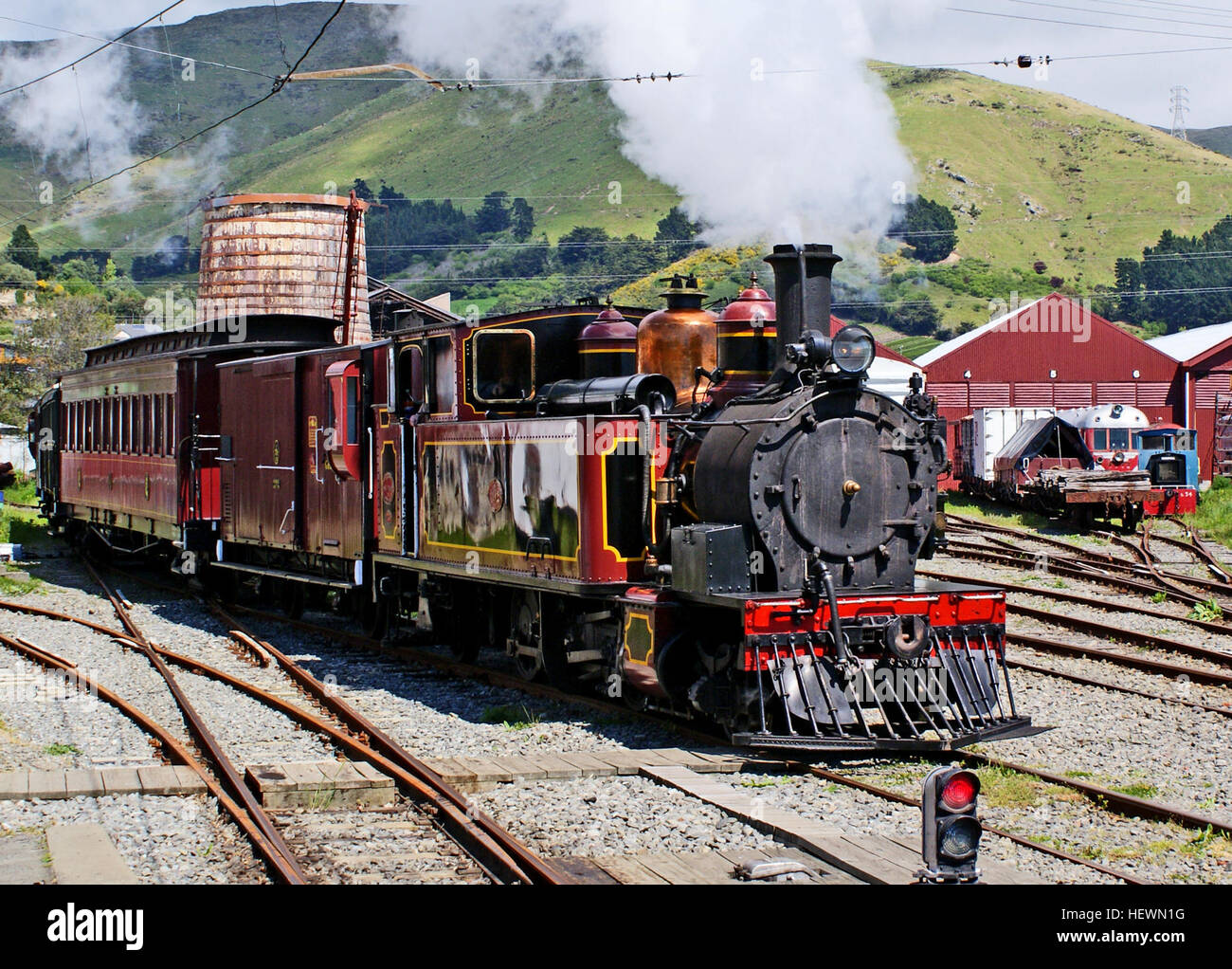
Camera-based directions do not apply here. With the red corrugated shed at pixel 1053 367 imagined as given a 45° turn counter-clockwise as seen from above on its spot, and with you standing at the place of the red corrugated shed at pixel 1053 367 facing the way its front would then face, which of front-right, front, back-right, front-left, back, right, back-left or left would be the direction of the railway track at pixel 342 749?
front-right

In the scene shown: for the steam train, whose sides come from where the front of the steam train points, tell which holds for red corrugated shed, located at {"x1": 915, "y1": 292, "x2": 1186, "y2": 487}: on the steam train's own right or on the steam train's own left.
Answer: on the steam train's own left

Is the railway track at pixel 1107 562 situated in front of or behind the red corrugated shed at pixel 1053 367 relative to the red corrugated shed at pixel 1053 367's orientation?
in front

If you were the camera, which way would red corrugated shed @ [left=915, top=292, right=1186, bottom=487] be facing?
facing the viewer

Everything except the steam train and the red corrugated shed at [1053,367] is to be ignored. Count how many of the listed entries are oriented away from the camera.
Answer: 0

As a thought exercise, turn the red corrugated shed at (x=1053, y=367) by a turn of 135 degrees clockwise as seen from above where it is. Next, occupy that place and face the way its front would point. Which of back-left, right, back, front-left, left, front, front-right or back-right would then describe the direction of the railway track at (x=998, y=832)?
back-left

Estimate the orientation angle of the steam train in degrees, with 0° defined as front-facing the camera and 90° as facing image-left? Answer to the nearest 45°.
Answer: approximately 315°

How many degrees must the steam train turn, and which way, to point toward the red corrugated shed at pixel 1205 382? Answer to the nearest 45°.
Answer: approximately 90° to its left

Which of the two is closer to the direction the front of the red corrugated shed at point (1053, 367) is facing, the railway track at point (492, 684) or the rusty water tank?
the railway track

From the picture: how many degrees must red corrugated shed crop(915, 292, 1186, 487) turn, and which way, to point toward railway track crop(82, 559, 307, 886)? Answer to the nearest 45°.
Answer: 0° — it already faces it

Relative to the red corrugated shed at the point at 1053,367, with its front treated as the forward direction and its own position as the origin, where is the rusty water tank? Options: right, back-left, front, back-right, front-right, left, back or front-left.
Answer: front-right
